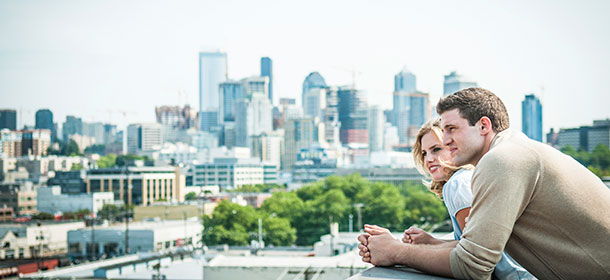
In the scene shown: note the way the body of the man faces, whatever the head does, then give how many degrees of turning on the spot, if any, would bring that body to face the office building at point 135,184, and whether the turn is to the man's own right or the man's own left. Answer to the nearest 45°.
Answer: approximately 45° to the man's own right

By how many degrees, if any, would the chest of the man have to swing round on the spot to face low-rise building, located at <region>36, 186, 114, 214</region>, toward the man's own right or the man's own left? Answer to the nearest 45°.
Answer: approximately 45° to the man's own right

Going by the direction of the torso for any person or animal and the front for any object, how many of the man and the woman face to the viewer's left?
2

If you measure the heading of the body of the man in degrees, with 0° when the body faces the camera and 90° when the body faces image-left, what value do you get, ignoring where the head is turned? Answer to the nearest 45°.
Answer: approximately 90°

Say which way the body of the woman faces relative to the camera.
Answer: to the viewer's left
